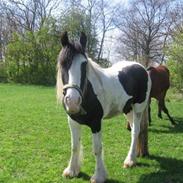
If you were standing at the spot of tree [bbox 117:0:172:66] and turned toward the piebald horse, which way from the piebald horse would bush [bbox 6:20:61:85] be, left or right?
right

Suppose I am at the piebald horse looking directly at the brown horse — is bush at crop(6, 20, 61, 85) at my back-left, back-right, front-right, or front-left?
front-left

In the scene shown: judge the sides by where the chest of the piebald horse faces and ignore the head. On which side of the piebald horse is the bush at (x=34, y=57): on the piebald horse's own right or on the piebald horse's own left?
on the piebald horse's own right

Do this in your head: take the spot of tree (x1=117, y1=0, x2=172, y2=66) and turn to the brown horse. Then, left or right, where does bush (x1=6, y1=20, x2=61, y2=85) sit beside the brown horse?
right

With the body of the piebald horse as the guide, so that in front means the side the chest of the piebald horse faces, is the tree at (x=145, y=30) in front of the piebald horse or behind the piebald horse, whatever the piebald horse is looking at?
behind

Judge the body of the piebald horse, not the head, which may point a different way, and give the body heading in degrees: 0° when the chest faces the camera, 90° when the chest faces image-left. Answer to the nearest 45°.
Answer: approximately 45°
